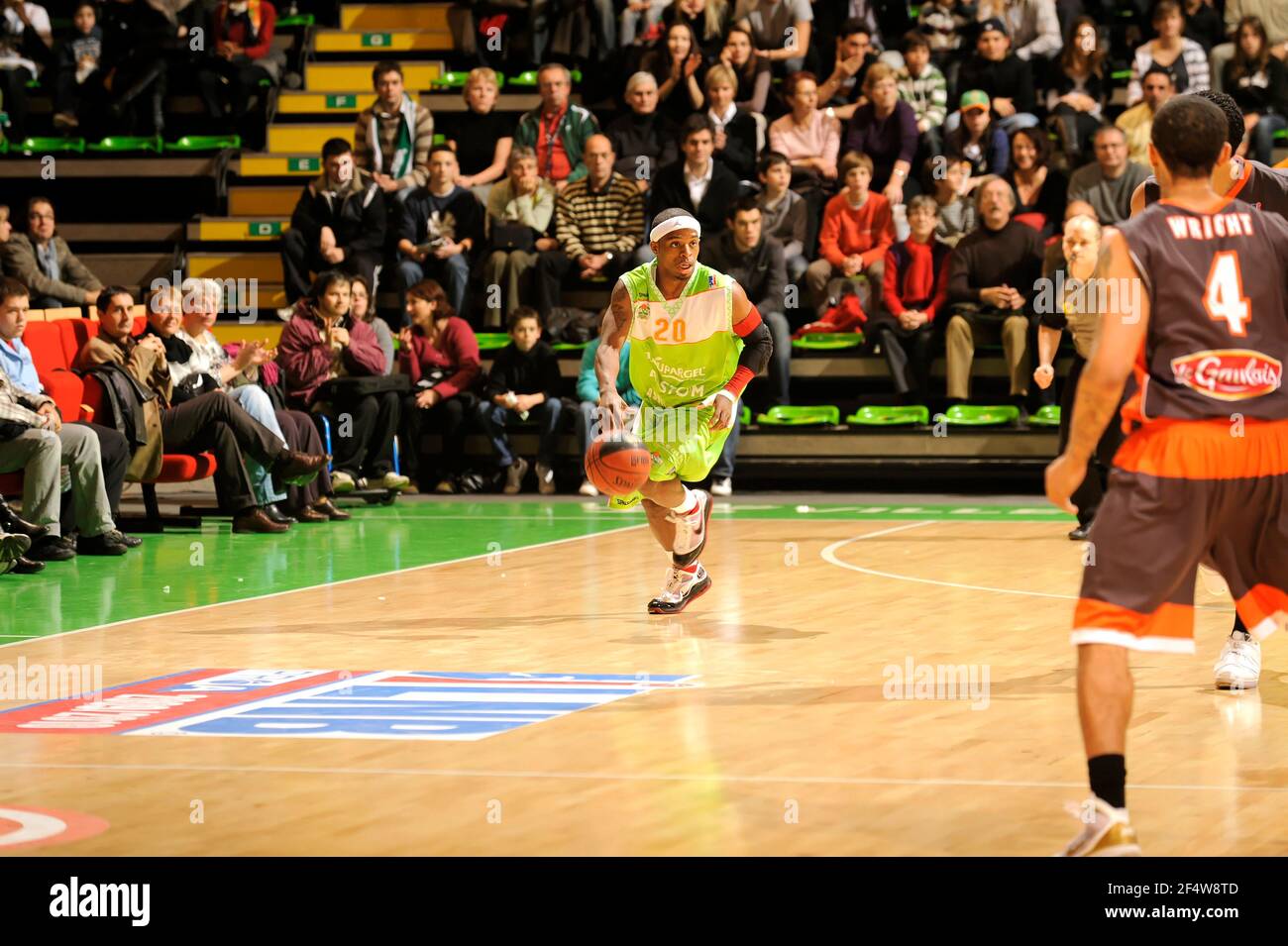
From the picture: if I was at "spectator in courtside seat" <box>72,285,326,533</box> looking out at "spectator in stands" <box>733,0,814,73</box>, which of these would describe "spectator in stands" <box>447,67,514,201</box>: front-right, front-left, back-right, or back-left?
front-left

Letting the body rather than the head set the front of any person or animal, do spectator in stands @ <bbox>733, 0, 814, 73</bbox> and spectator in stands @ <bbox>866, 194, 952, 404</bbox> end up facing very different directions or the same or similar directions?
same or similar directions

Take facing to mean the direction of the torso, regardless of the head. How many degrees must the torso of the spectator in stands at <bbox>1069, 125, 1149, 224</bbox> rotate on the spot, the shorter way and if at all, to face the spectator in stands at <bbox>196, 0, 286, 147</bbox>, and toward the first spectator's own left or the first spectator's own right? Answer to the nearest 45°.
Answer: approximately 90° to the first spectator's own right

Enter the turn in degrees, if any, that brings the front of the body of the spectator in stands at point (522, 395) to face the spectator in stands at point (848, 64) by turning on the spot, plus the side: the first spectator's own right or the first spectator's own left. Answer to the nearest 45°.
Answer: approximately 135° to the first spectator's own left

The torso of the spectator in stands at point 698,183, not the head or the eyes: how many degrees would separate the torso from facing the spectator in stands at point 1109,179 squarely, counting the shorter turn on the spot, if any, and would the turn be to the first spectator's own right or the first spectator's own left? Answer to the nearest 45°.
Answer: approximately 90° to the first spectator's own left

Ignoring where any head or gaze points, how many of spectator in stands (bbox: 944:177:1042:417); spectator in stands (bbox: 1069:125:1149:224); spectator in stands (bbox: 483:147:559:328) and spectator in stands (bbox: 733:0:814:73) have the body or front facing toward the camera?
4

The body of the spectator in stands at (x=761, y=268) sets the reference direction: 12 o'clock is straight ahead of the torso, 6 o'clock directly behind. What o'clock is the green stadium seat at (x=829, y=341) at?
The green stadium seat is roughly at 8 o'clock from the spectator in stands.

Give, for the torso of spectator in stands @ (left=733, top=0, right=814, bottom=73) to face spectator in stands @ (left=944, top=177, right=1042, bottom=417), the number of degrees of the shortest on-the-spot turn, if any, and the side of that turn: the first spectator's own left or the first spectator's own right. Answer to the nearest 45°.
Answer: approximately 45° to the first spectator's own left

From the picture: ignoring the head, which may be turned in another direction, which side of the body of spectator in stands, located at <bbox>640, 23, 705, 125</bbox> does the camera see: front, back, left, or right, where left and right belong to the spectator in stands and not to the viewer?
front

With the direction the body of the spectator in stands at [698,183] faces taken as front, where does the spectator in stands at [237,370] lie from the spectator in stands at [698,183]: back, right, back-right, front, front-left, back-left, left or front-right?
front-right

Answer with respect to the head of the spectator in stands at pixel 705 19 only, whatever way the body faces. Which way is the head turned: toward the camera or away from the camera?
toward the camera

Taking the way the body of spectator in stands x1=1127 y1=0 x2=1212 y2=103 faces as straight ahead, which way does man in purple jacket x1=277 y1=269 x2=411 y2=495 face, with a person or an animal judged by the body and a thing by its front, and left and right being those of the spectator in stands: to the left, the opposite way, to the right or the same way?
to the left

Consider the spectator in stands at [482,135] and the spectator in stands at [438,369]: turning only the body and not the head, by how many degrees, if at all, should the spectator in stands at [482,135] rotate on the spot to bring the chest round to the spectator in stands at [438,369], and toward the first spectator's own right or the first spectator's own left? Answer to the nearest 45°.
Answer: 0° — they already face them

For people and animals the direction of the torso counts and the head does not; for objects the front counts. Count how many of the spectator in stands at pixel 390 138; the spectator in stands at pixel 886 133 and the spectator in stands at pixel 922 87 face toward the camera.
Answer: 3

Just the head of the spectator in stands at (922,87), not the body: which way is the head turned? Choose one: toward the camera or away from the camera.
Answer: toward the camera

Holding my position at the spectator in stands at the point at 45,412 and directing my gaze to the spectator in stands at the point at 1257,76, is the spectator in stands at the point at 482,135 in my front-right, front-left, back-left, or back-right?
front-left

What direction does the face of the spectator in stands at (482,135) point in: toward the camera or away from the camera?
toward the camera

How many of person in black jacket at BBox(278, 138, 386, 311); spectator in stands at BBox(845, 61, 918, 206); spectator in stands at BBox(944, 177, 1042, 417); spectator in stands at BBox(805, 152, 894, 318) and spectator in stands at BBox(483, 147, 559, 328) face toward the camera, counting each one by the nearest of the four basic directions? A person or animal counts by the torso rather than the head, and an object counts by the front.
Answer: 5

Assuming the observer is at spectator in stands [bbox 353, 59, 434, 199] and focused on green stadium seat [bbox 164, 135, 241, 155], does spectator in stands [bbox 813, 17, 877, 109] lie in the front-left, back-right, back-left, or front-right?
back-right

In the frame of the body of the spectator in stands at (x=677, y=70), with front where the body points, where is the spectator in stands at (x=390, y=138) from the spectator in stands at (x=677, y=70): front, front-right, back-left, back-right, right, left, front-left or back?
right

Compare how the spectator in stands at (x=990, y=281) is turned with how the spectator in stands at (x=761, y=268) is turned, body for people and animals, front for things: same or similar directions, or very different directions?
same or similar directions

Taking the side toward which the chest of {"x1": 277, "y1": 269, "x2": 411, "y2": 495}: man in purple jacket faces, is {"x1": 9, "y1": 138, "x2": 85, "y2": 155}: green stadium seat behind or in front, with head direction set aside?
behind

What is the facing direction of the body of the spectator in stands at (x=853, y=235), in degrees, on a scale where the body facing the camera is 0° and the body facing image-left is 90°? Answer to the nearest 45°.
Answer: approximately 0°
